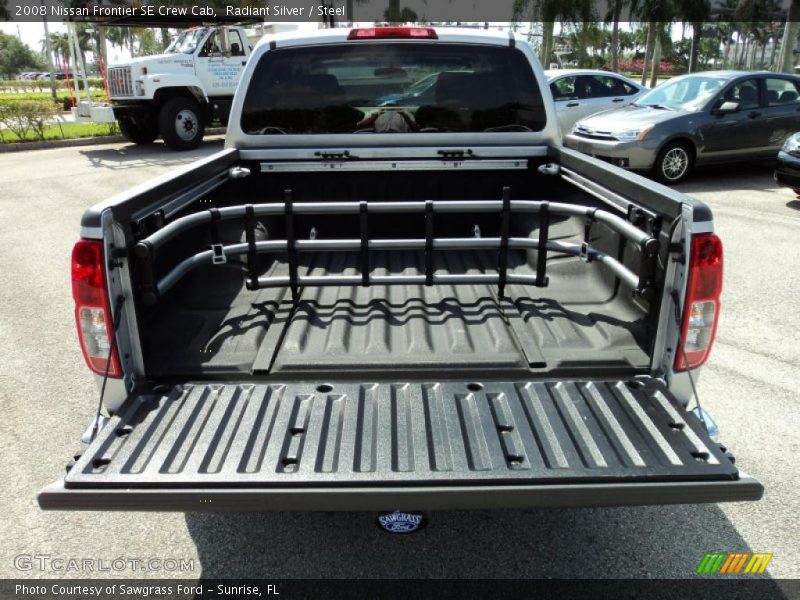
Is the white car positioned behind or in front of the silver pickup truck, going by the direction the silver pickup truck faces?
in front

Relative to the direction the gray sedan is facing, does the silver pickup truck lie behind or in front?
in front

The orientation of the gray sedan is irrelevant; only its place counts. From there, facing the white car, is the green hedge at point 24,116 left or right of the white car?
left

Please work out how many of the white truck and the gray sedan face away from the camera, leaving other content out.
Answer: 0

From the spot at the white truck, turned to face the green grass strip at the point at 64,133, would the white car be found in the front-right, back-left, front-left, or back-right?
back-right

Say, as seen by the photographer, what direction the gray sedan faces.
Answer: facing the viewer and to the left of the viewer

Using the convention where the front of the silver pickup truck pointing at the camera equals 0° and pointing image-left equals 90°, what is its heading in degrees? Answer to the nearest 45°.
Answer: approximately 180°

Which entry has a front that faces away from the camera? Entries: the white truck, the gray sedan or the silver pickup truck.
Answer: the silver pickup truck

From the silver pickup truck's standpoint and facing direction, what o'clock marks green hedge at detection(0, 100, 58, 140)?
The green hedge is roughly at 11 o'clock from the silver pickup truck.

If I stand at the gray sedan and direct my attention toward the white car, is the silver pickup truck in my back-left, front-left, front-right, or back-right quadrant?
back-left

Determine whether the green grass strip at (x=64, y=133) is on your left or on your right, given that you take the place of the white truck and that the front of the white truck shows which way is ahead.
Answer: on your right

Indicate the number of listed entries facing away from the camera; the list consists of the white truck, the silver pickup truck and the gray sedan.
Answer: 1

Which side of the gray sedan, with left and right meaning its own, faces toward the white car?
right

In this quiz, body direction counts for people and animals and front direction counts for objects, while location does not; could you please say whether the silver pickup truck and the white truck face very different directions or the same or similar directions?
very different directions

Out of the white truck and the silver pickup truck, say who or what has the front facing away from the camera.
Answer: the silver pickup truck
